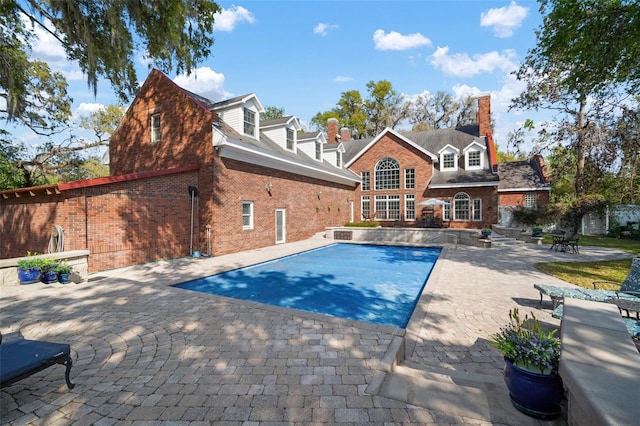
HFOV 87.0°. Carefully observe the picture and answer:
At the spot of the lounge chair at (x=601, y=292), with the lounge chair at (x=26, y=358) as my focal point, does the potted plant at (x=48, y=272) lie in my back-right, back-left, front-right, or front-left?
front-right

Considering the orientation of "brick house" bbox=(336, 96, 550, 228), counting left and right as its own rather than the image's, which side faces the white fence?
left

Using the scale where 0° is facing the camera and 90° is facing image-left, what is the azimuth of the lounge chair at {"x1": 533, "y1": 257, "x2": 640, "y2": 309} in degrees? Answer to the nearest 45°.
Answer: approximately 90°

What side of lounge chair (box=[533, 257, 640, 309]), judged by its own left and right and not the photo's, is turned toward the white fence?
right

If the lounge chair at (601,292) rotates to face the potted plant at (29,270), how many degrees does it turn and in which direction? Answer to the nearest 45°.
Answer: approximately 45° to its left

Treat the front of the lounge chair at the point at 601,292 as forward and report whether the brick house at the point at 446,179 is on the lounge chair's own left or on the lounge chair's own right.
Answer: on the lounge chair's own right

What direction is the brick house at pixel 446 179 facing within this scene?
toward the camera

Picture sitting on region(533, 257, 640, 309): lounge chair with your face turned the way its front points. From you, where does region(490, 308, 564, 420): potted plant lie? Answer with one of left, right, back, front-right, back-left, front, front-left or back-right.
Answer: left

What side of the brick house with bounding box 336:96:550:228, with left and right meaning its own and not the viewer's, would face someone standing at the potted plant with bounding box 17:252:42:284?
front

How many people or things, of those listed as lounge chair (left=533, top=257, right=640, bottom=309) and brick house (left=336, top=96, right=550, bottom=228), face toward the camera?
1

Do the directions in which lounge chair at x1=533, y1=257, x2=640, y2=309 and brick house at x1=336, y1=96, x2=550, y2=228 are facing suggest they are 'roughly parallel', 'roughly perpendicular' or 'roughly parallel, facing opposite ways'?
roughly perpendicular
